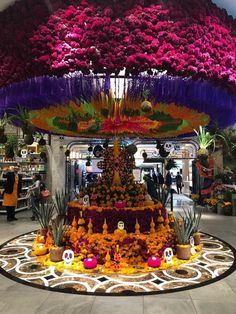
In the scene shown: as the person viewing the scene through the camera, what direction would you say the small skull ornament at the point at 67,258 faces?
facing the viewer

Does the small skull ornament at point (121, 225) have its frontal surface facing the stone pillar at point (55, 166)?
no

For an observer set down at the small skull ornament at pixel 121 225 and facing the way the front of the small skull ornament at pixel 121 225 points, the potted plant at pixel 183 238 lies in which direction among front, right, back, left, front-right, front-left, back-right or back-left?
left

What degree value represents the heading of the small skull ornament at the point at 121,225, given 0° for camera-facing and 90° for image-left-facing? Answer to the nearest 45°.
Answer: approximately 0°

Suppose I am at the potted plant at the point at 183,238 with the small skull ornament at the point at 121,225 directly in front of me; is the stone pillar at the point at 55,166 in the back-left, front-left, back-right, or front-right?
front-right

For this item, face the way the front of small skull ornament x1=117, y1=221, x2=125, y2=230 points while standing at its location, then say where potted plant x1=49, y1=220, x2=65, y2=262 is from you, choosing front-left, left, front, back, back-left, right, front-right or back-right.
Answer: right

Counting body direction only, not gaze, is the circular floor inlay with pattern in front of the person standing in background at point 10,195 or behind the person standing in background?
in front

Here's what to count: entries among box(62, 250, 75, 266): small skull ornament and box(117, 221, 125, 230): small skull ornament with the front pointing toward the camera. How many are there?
2

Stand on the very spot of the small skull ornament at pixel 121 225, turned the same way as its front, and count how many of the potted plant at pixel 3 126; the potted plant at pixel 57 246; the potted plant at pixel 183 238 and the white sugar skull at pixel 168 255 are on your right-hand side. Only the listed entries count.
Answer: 2

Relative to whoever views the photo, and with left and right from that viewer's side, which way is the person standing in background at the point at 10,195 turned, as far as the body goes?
facing the viewer and to the right of the viewer

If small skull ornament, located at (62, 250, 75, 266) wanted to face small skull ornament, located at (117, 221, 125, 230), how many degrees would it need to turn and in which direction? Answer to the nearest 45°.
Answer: approximately 90° to its left

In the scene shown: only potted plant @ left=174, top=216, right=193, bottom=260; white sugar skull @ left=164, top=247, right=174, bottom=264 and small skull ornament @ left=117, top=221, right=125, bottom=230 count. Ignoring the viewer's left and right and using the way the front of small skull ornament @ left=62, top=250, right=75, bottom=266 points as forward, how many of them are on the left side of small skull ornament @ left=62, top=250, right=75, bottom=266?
3

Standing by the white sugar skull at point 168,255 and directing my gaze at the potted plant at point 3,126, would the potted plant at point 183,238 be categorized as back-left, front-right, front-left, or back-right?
back-right

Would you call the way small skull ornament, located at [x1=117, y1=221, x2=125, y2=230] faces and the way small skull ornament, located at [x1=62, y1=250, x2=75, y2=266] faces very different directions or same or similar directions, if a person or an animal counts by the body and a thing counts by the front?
same or similar directions
